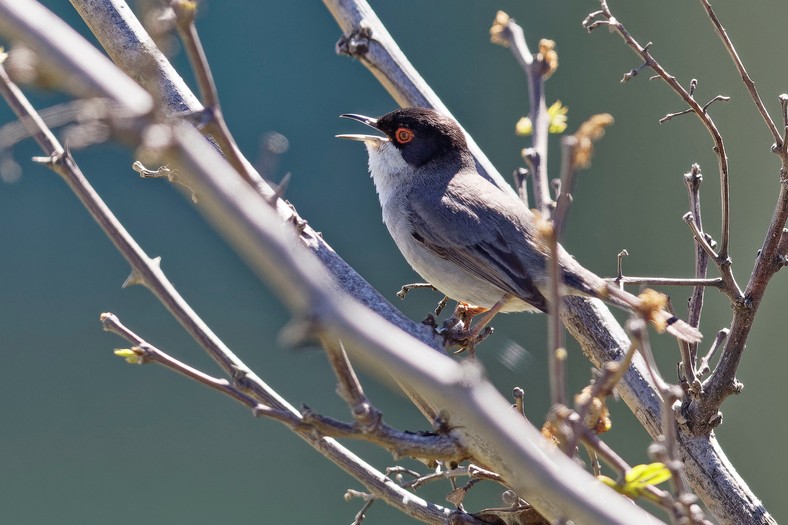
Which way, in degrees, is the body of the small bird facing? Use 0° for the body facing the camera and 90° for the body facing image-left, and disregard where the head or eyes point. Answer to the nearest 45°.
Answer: approximately 90°

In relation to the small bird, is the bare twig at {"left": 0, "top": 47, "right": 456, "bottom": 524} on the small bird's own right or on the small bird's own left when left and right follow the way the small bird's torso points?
on the small bird's own left
